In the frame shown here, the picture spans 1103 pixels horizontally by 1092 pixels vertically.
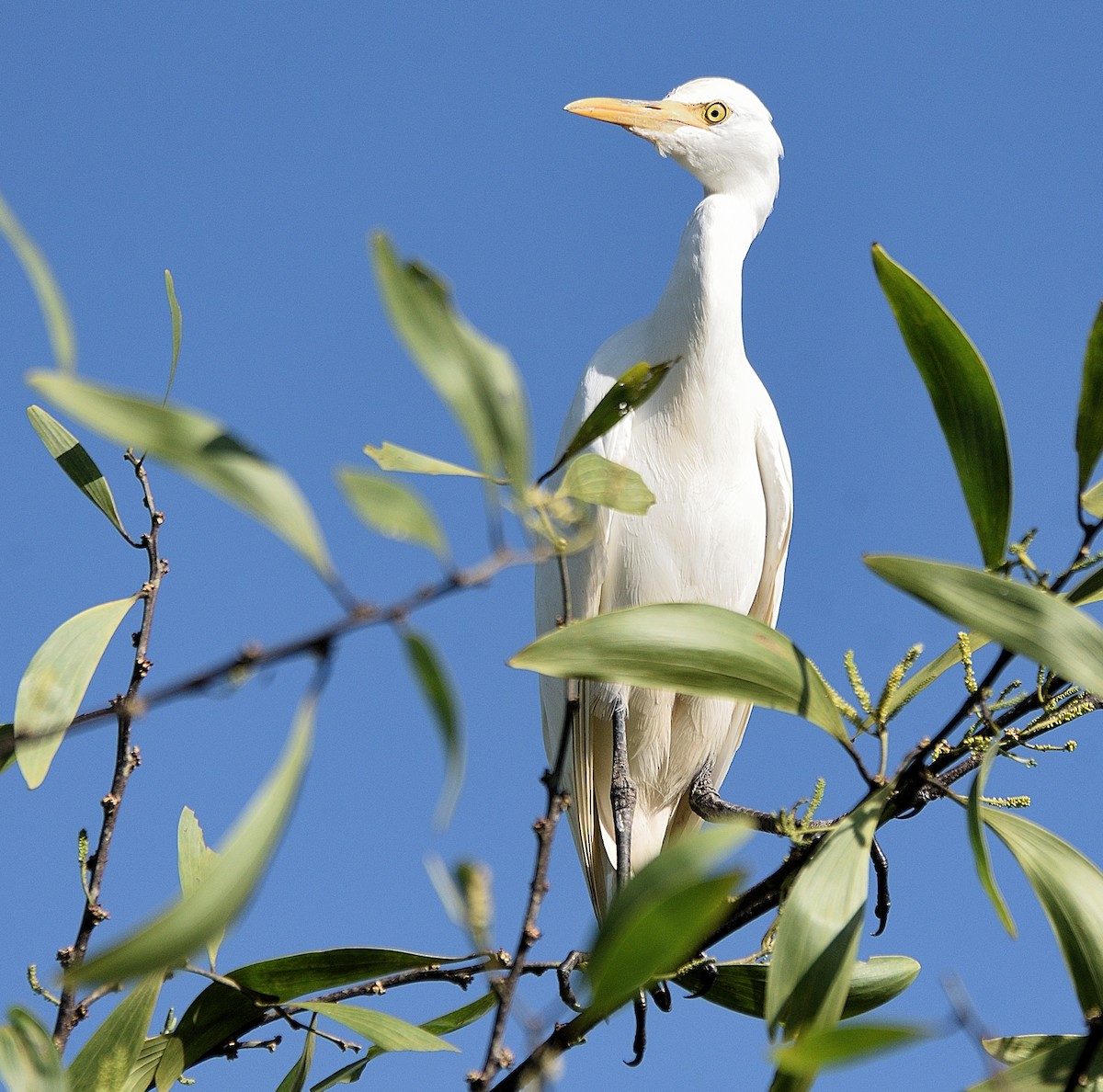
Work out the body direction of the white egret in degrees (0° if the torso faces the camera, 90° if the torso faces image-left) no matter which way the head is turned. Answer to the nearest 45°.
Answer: approximately 0°
